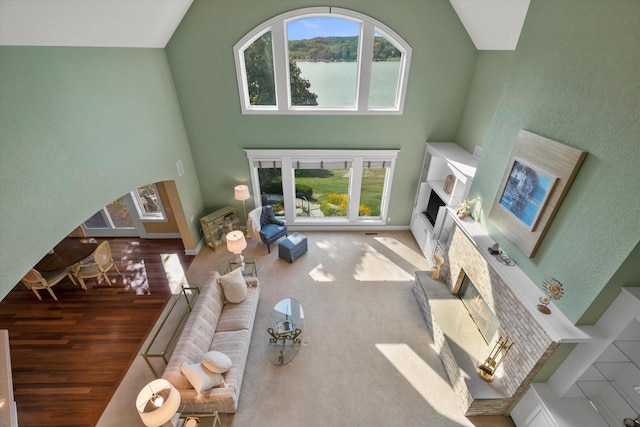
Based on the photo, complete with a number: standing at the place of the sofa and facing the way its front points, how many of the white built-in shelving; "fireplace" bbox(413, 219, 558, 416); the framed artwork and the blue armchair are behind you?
0

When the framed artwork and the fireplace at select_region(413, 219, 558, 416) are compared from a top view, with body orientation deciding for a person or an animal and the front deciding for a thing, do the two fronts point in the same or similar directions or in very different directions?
same or similar directions

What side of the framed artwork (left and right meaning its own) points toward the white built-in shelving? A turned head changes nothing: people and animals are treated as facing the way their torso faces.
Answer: right

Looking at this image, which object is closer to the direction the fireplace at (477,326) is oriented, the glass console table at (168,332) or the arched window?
the glass console table

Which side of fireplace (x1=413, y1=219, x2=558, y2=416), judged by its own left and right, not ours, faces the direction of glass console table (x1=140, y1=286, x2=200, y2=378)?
front

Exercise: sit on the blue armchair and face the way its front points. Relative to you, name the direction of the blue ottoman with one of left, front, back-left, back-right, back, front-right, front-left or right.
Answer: front

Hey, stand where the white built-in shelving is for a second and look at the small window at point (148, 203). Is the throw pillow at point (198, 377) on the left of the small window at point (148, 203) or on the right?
left

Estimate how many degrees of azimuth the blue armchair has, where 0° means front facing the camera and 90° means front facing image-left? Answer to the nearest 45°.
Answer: approximately 315°

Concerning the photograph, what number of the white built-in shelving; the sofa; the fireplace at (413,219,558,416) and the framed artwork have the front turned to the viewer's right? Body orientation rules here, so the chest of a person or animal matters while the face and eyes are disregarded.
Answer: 1

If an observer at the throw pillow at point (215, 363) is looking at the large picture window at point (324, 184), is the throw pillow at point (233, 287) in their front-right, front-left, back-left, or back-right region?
front-left

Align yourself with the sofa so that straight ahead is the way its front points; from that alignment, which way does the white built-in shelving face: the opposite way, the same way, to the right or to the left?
the opposite way

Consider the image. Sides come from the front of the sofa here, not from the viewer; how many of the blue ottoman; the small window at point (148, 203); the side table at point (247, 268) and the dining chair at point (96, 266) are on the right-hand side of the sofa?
0

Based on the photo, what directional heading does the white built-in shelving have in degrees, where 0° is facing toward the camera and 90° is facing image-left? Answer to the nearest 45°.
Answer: approximately 45°

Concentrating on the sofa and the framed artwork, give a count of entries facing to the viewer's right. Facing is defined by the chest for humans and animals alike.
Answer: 1

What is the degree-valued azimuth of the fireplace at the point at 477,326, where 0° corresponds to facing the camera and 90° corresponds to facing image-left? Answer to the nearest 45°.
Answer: approximately 45°

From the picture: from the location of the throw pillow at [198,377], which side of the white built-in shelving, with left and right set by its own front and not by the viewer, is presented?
front

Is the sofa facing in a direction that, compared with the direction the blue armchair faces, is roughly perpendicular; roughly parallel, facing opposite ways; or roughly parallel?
roughly perpendicular

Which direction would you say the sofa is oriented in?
to the viewer's right

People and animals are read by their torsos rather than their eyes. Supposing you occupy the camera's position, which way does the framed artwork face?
facing the viewer and to the left of the viewer

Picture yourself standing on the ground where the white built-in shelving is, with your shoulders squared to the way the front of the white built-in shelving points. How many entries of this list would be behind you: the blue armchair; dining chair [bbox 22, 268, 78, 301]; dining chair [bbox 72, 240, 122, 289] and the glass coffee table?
0
